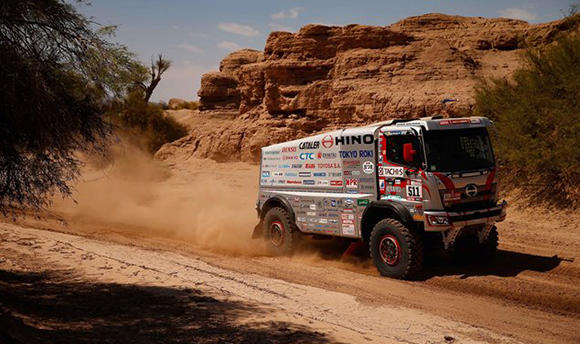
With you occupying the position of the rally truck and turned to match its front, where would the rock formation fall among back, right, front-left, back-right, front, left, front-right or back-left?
back-left

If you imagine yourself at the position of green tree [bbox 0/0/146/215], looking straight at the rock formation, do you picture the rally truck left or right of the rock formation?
right

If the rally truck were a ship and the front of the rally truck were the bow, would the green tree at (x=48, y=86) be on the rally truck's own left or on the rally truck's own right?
on the rally truck's own right

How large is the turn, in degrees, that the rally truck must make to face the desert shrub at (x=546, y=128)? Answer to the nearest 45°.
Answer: approximately 90° to its left

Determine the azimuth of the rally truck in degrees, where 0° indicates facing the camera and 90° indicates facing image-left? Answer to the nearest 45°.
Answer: approximately 315°

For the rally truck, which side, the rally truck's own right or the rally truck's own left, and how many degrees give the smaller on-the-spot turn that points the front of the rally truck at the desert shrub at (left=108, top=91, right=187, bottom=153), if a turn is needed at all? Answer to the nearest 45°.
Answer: approximately 180°
